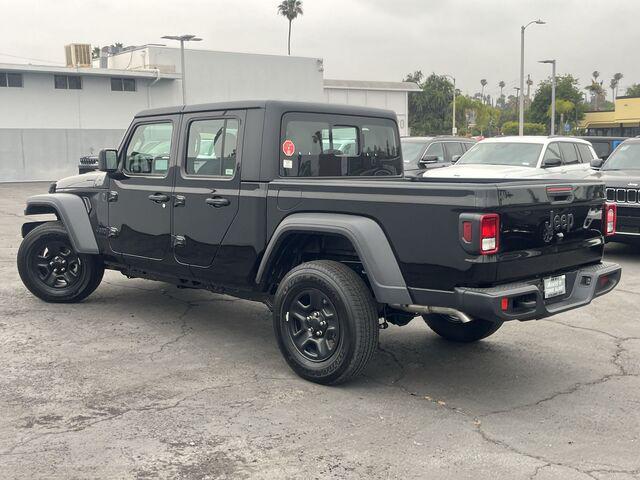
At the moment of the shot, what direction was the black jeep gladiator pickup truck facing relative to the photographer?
facing away from the viewer and to the left of the viewer

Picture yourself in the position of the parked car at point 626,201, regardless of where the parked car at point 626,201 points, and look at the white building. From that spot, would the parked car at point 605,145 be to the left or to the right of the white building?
right

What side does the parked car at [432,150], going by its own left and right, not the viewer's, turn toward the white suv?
left

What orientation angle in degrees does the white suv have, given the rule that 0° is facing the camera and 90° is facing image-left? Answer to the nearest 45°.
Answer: approximately 45°

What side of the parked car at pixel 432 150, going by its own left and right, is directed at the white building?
right

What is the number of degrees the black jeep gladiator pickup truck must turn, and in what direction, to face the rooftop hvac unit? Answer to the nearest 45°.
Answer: approximately 45° to its right

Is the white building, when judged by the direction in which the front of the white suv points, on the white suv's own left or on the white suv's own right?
on the white suv's own right

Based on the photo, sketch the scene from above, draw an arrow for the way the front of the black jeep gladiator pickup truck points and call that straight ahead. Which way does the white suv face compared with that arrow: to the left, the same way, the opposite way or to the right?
to the left

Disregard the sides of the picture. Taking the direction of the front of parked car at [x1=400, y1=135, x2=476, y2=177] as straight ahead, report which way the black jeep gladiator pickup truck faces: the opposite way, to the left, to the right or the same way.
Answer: to the right

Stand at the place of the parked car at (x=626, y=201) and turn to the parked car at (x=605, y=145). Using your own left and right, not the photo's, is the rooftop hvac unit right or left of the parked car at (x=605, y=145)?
left
